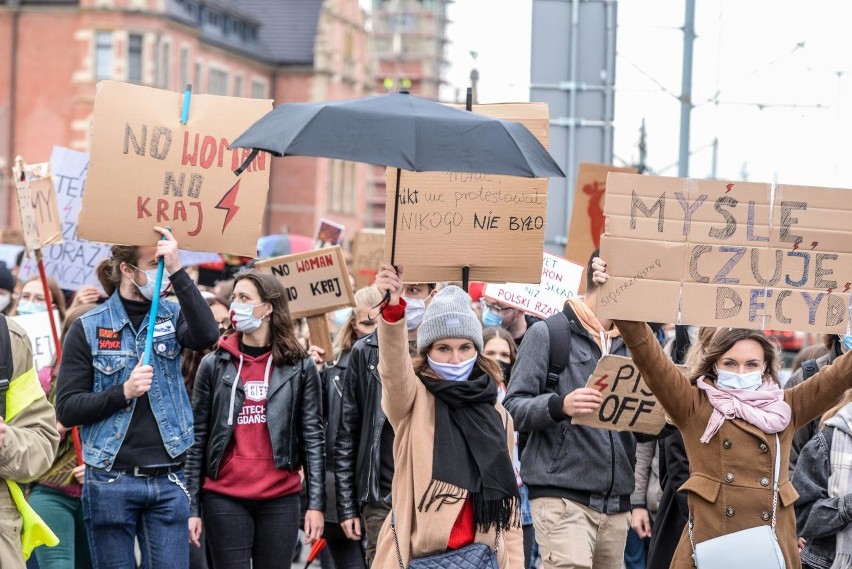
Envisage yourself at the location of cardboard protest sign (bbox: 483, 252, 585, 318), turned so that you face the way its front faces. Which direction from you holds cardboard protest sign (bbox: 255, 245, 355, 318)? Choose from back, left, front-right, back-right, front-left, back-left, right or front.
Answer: right

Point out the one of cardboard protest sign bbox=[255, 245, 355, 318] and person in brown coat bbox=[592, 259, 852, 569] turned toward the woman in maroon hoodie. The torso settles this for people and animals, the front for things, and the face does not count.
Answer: the cardboard protest sign

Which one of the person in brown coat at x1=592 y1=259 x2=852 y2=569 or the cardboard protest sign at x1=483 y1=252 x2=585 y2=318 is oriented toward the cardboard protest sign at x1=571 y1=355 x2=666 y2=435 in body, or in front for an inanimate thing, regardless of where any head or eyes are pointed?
the cardboard protest sign at x1=483 y1=252 x2=585 y2=318

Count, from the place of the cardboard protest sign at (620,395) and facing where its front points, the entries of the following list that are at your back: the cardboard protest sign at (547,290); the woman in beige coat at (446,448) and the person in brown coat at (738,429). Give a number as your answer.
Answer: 1

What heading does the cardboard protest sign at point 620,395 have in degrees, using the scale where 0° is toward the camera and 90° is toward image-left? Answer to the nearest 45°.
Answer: approximately 0°

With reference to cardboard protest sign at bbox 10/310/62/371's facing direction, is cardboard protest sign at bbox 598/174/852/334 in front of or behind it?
in front

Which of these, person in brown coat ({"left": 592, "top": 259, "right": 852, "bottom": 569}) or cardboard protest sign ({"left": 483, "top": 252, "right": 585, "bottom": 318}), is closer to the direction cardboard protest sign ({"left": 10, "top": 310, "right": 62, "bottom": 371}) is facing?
the person in brown coat

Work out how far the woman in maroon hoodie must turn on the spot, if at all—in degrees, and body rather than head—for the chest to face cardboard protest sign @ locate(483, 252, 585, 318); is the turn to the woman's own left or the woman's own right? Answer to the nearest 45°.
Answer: approximately 135° to the woman's own left

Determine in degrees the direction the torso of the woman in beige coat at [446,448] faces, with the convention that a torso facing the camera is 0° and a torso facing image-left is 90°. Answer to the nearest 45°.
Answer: approximately 0°
